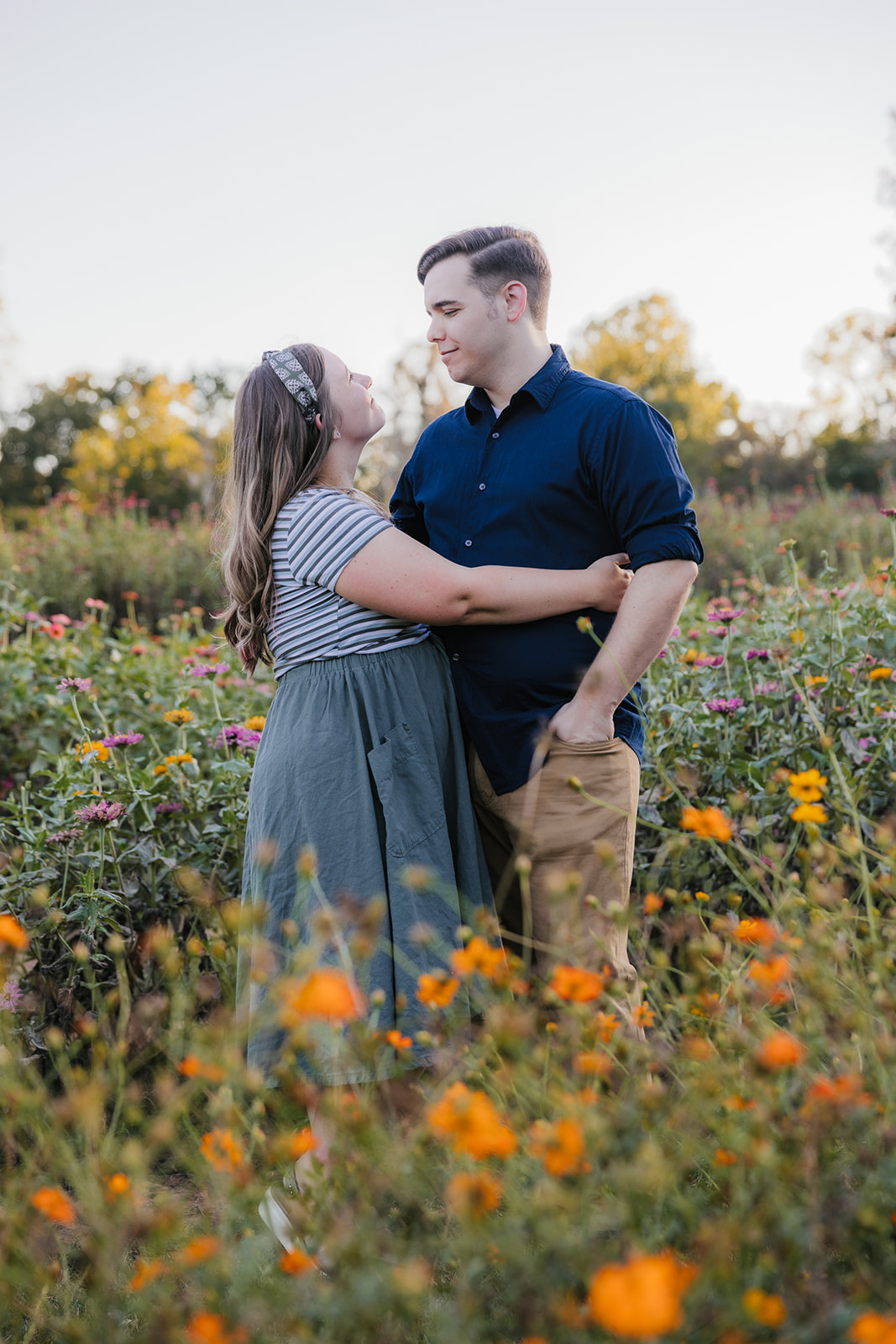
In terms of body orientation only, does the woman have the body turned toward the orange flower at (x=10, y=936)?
no

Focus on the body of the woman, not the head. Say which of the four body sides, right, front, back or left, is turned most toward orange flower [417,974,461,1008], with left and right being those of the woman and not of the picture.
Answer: right

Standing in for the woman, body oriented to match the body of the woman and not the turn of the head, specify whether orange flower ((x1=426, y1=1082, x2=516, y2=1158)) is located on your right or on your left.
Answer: on your right

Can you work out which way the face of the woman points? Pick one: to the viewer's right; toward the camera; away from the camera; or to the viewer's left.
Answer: to the viewer's right

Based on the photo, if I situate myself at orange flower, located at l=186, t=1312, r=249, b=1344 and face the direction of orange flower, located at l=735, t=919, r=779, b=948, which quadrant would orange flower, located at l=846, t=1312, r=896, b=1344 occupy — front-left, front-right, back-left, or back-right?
front-right

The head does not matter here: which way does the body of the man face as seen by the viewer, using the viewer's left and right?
facing the viewer and to the left of the viewer

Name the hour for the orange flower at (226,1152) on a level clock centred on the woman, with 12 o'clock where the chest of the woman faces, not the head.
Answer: The orange flower is roughly at 3 o'clock from the woman.

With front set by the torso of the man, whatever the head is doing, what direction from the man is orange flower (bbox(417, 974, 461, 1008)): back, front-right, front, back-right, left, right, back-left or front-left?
front-left

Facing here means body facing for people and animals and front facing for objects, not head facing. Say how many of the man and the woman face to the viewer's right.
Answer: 1

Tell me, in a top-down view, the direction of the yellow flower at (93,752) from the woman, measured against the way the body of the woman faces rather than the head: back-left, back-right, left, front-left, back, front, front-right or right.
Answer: back-left

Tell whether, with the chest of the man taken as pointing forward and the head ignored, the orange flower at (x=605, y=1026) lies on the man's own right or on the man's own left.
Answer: on the man's own left

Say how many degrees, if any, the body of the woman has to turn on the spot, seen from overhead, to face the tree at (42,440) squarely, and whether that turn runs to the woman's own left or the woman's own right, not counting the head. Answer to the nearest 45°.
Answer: approximately 90° to the woman's own left

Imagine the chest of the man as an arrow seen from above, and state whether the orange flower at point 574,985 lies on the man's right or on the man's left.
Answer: on the man's left

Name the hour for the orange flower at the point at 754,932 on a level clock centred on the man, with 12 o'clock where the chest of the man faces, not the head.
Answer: The orange flower is roughly at 10 o'clock from the man.

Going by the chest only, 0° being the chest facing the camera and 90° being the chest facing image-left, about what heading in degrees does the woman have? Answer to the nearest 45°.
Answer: approximately 270°

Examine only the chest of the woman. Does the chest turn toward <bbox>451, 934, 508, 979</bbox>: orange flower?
no

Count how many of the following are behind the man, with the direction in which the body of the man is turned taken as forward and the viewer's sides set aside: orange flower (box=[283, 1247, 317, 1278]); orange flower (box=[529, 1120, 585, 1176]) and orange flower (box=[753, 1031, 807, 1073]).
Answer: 0
